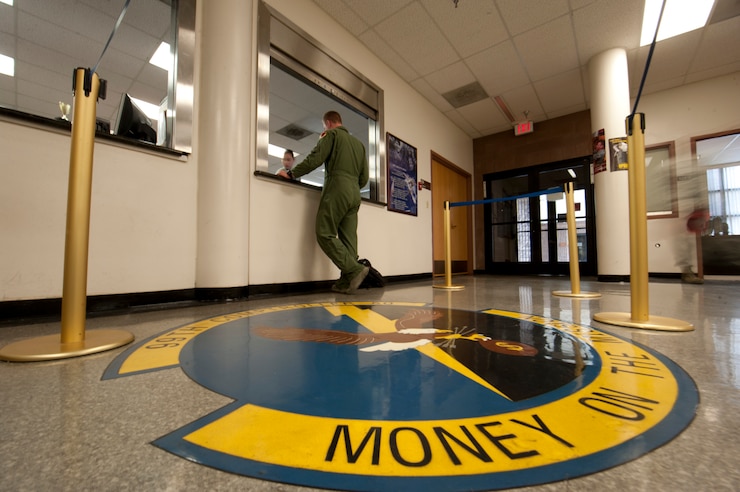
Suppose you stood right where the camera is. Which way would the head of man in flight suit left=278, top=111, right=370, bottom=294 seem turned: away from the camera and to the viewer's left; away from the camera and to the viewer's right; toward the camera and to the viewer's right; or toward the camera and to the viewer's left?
away from the camera and to the viewer's left

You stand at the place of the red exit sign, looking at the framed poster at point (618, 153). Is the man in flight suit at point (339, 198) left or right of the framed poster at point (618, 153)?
right

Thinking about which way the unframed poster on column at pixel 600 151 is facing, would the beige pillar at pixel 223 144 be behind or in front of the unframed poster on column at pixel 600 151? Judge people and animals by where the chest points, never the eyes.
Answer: in front

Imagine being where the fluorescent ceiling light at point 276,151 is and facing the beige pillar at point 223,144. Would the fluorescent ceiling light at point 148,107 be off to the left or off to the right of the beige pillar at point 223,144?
right

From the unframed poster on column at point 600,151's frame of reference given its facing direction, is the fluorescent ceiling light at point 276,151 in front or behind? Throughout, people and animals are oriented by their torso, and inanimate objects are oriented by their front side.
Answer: in front

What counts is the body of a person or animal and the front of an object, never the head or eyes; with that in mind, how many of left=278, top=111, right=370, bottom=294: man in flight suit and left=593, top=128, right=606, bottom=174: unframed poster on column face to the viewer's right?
0

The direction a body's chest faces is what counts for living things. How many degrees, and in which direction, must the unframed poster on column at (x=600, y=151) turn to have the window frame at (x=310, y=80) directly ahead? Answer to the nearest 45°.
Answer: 0° — it already faces it

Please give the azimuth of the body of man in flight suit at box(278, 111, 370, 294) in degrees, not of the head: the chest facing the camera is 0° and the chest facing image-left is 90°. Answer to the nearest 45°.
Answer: approximately 135°

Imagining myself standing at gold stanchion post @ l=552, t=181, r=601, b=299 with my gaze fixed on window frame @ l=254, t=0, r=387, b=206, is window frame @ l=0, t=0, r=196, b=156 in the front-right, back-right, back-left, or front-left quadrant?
front-left

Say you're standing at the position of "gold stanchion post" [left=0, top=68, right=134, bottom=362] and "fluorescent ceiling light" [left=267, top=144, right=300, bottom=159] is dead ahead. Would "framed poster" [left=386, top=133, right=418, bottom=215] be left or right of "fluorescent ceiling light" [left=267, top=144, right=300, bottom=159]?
right

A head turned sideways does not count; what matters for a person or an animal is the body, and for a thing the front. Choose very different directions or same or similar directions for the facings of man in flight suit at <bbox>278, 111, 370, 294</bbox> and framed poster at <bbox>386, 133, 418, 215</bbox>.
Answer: very different directions

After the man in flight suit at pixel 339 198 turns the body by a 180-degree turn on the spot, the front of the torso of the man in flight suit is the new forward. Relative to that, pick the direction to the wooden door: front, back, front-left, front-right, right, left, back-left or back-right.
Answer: left

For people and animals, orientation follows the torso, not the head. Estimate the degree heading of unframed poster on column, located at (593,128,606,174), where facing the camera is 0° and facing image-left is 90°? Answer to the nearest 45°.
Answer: approximately 45°

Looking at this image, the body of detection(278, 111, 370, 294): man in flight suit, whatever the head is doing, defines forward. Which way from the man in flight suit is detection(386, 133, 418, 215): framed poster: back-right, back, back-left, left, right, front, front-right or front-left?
right

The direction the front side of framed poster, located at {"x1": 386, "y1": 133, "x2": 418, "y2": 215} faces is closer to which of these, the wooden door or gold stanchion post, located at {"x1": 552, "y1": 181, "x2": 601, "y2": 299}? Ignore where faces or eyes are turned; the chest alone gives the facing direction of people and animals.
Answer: the gold stanchion post

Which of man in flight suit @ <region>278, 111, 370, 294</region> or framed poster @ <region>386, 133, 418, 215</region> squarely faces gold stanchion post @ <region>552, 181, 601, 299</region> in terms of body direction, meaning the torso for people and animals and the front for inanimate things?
the framed poster

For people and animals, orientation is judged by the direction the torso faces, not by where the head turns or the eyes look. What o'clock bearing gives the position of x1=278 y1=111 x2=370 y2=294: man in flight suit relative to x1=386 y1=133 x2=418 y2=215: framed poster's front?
The man in flight suit is roughly at 2 o'clock from the framed poster.
